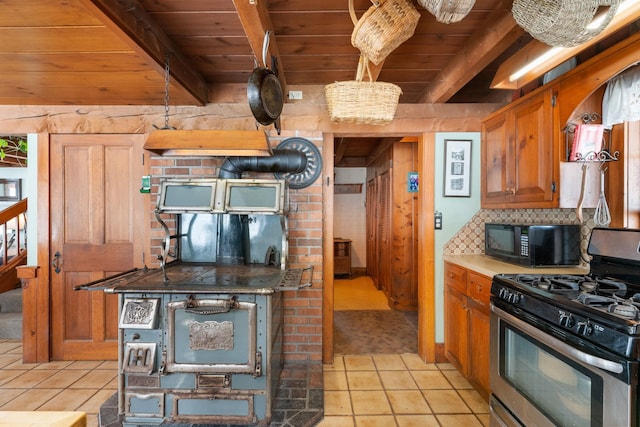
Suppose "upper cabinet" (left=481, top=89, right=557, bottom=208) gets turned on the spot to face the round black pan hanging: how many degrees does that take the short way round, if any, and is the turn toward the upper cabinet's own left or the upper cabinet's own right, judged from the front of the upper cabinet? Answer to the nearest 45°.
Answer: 0° — it already faces it

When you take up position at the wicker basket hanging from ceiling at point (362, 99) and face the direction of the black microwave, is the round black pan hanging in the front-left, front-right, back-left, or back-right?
back-right
